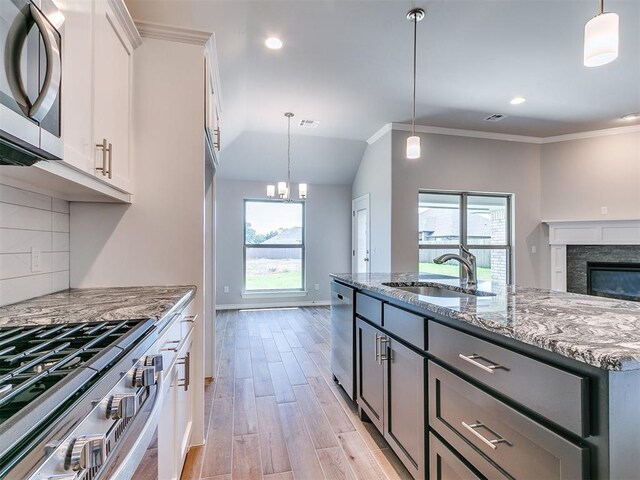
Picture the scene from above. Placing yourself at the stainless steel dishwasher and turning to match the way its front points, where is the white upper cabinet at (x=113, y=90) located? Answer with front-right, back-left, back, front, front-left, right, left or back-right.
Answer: front-left

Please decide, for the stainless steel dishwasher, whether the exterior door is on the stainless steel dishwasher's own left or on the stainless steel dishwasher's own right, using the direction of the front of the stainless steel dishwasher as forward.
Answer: on the stainless steel dishwasher's own right

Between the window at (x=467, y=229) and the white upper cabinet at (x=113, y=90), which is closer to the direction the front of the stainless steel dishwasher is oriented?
the white upper cabinet

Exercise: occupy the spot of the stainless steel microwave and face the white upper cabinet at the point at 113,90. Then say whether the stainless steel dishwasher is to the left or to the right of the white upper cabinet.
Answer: right

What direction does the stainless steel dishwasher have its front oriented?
to the viewer's left

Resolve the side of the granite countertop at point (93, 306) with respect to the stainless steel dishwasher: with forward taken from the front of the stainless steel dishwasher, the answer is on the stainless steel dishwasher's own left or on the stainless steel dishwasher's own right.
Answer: on the stainless steel dishwasher's own left

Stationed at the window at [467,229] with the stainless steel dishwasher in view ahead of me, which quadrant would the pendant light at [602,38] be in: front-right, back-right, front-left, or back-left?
front-left

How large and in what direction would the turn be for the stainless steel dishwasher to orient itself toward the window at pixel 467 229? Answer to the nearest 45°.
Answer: approximately 135° to its right

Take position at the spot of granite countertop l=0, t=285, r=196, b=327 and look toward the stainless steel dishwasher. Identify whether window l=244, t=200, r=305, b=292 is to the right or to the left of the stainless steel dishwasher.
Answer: left

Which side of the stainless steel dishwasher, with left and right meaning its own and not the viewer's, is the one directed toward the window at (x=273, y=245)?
right
